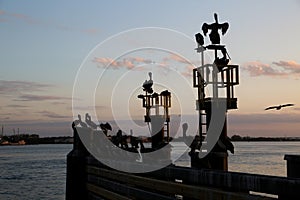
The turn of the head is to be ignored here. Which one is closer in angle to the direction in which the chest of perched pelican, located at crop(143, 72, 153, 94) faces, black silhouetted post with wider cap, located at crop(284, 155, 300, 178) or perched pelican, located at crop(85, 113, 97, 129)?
the black silhouetted post with wider cap

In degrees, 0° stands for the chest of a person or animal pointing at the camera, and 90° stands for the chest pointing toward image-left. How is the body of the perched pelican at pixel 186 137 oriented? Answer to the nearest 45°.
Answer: approximately 90°

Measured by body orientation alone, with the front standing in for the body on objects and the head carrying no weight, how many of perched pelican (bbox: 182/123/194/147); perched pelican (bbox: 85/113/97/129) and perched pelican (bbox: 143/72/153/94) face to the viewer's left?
2

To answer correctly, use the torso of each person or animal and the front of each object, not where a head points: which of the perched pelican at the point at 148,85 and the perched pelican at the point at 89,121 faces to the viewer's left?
the perched pelican at the point at 89,121

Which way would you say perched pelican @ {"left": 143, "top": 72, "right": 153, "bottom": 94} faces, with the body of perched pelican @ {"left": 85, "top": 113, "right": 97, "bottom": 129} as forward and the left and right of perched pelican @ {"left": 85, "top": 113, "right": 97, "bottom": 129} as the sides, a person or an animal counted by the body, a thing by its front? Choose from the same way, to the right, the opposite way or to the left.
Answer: the opposite way

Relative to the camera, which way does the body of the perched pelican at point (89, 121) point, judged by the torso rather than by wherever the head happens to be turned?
to the viewer's left

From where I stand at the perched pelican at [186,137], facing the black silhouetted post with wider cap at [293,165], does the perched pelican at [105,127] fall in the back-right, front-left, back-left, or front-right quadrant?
back-right

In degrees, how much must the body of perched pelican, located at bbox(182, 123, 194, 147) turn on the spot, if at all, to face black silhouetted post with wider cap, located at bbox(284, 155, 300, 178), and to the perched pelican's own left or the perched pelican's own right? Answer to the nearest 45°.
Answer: approximately 90° to the perched pelican's own left
